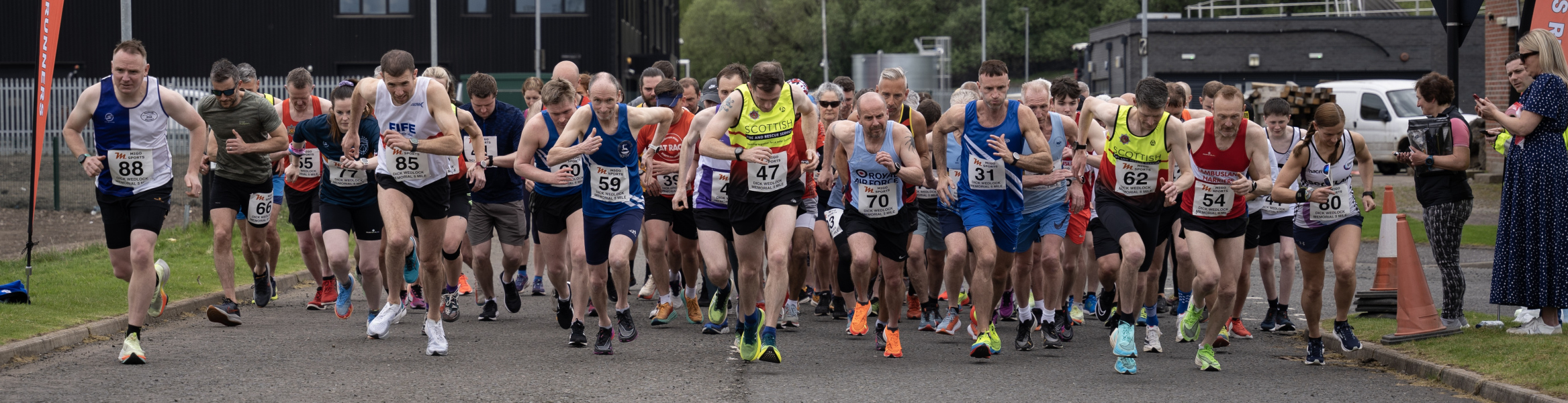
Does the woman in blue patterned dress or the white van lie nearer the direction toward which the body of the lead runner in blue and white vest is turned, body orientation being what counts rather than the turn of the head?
the woman in blue patterned dress

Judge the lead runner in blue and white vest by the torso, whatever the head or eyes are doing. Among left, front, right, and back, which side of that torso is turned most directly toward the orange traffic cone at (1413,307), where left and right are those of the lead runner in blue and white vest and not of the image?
left

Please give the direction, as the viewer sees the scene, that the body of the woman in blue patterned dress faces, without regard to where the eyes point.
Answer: to the viewer's left

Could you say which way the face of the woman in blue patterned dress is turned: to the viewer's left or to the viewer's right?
to the viewer's left

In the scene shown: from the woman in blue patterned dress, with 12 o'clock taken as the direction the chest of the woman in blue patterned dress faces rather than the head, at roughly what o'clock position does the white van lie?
The white van is roughly at 3 o'clock from the woman in blue patterned dress.

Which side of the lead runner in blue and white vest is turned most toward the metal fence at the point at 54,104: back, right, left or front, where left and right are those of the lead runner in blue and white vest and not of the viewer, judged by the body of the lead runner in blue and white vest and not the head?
back

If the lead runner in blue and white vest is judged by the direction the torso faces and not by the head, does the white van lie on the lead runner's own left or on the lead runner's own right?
on the lead runner's own left

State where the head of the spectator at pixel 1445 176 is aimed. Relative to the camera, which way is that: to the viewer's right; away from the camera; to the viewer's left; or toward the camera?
to the viewer's left

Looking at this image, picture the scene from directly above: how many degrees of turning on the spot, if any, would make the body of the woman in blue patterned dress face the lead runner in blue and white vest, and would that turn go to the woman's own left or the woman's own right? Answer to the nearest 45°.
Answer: approximately 45° to the woman's own left

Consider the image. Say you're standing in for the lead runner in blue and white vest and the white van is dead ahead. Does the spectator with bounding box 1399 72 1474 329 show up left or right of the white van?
right

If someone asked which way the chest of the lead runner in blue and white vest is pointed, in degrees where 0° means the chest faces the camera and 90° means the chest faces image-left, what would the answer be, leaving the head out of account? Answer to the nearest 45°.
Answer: approximately 0°
